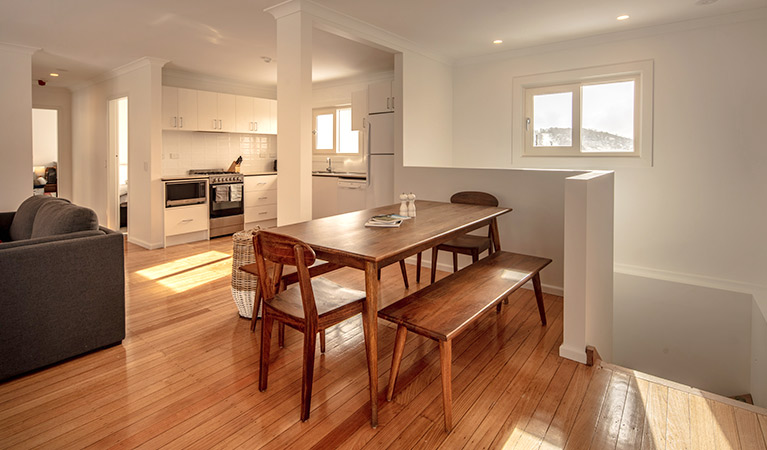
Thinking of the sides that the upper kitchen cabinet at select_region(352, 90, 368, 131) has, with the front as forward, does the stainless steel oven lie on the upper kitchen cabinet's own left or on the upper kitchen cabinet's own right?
on the upper kitchen cabinet's own right

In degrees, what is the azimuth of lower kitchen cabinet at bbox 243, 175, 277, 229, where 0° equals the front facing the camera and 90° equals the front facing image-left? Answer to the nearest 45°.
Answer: approximately 315°

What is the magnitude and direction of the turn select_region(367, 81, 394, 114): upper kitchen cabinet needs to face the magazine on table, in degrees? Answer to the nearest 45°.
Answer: approximately 45° to its left

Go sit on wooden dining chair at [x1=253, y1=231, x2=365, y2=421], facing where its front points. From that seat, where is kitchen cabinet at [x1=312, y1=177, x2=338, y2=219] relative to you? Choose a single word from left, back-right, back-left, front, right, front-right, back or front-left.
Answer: front-left

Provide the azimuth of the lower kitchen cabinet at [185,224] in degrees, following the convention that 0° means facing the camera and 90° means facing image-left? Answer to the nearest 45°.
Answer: approximately 315°

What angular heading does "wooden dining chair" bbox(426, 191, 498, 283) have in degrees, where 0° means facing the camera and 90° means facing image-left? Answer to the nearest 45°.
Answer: approximately 45°

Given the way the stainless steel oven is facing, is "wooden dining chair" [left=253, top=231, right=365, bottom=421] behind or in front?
in front

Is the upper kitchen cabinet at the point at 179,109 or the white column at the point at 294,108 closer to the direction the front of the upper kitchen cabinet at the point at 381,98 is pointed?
the white column
